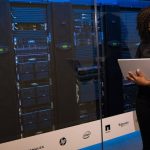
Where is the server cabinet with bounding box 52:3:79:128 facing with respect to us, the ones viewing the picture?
facing the viewer and to the right of the viewer

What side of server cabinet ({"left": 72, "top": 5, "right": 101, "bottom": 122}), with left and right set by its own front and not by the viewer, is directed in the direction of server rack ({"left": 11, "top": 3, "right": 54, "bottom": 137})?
right

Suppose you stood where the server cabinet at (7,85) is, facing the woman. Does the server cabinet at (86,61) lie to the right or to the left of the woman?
left

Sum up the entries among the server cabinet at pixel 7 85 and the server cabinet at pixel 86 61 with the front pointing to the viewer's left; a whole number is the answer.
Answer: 0

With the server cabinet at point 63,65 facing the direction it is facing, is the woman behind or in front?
in front

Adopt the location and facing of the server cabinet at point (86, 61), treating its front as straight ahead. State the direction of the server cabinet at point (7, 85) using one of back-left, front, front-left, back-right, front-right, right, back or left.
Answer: right

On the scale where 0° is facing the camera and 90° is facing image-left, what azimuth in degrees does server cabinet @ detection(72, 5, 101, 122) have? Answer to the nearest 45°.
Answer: approximately 315°

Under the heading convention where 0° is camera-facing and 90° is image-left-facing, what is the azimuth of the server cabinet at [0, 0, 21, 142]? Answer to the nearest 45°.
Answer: approximately 315°
